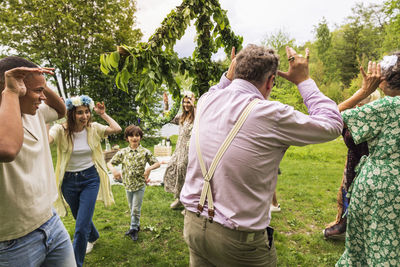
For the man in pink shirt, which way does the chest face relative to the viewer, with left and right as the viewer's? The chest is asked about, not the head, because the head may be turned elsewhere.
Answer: facing away from the viewer and to the right of the viewer

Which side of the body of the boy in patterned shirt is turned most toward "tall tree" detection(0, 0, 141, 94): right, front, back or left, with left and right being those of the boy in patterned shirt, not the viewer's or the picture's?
back

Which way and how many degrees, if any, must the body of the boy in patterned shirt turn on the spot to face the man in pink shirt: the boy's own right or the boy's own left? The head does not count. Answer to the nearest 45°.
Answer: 0° — they already face them

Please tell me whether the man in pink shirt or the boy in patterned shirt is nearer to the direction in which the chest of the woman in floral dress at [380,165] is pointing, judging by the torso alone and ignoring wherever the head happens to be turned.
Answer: the boy in patterned shirt

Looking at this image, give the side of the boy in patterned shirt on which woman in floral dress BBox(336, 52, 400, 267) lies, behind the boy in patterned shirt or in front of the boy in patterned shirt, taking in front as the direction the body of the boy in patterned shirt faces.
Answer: in front

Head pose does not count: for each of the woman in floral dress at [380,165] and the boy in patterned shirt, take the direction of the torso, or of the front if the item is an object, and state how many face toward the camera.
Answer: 1

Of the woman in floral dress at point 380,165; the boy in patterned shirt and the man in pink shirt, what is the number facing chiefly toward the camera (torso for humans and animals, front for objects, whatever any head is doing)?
1

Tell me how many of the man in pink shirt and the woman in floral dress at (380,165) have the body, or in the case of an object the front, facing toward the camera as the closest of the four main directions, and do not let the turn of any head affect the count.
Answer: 0

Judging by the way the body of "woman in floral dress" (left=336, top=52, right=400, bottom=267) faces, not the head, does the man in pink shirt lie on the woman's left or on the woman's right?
on the woman's left

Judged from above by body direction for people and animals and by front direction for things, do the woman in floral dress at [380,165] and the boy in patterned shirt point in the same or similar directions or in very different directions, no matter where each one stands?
very different directions

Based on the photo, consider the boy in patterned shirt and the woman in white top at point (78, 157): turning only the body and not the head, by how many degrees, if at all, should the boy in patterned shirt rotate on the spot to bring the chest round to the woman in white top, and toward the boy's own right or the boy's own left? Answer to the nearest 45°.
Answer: approximately 45° to the boy's own right
